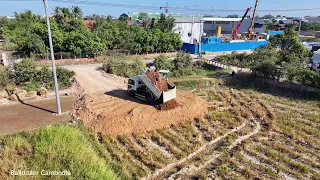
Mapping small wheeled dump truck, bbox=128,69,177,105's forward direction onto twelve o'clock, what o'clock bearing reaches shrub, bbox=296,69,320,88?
The shrub is roughly at 4 o'clock from the small wheeled dump truck.

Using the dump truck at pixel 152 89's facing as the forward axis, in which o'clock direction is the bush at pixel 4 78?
The bush is roughly at 11 o'clock from the dump truck.

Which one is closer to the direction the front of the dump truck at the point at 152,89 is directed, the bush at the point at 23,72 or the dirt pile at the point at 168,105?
the bush

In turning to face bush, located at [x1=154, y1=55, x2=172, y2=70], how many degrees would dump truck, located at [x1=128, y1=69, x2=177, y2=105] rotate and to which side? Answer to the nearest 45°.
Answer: approximately 45° to its right

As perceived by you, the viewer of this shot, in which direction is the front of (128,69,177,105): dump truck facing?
facing away from the viewer and to the left of the viewer

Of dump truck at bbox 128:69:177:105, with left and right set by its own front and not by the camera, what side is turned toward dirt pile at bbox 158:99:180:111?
back
